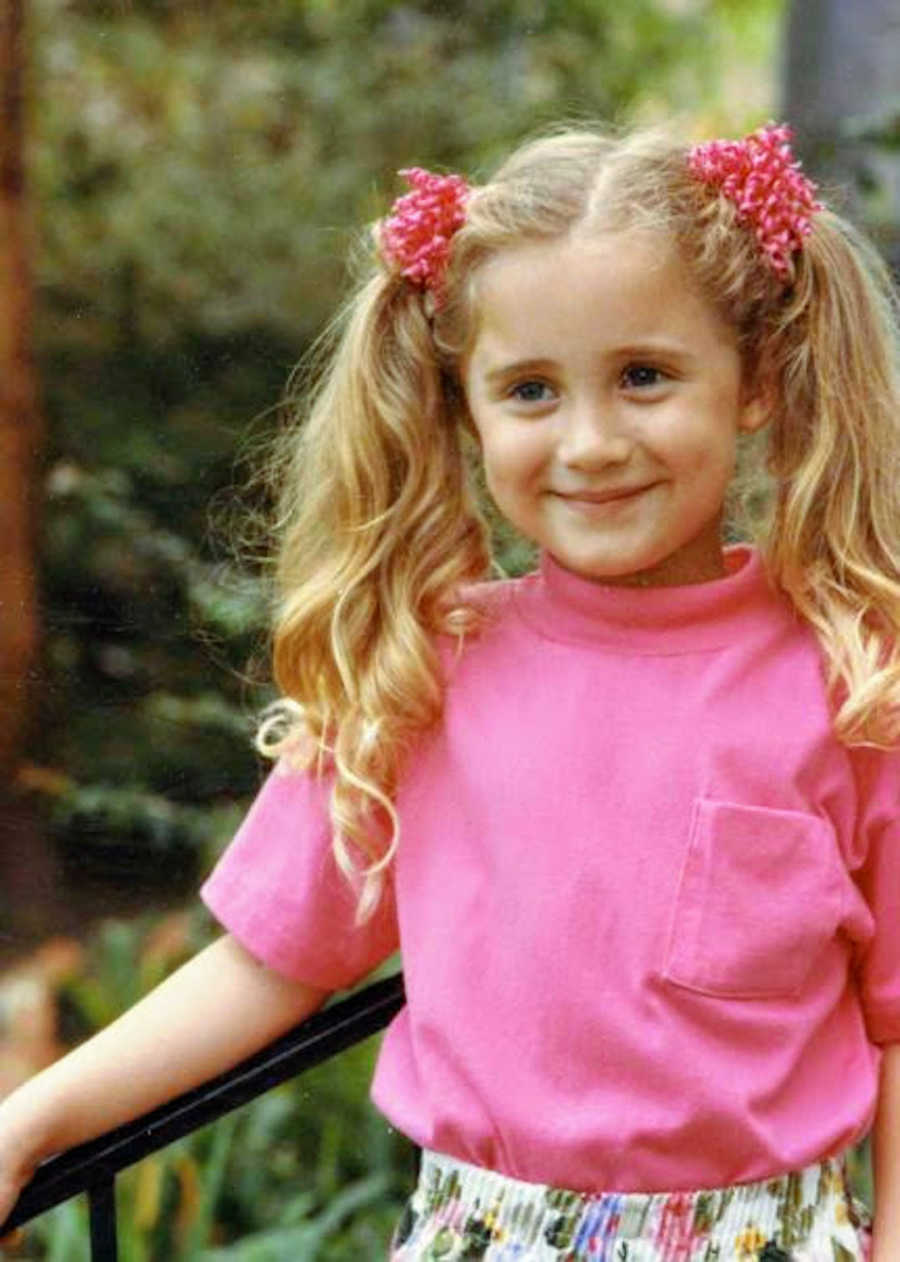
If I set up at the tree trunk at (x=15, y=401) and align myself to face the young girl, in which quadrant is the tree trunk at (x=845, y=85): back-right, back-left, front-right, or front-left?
front-left

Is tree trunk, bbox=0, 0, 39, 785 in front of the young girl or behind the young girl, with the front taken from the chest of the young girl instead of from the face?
behind

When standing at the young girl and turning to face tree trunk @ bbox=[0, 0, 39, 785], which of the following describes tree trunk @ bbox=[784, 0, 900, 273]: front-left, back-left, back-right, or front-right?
front-right

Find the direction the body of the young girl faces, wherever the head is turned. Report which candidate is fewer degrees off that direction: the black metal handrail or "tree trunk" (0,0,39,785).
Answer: the black metal handrail

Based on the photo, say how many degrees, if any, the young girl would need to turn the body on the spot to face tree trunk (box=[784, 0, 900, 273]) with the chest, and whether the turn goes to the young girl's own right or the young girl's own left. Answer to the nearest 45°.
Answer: approximately 180°

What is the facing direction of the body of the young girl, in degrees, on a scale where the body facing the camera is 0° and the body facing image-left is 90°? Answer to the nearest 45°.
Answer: approximately 0°

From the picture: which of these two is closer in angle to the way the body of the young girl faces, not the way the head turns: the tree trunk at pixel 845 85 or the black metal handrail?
the black metal handrail

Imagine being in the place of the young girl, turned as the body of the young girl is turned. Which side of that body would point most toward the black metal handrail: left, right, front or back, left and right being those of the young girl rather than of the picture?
right
